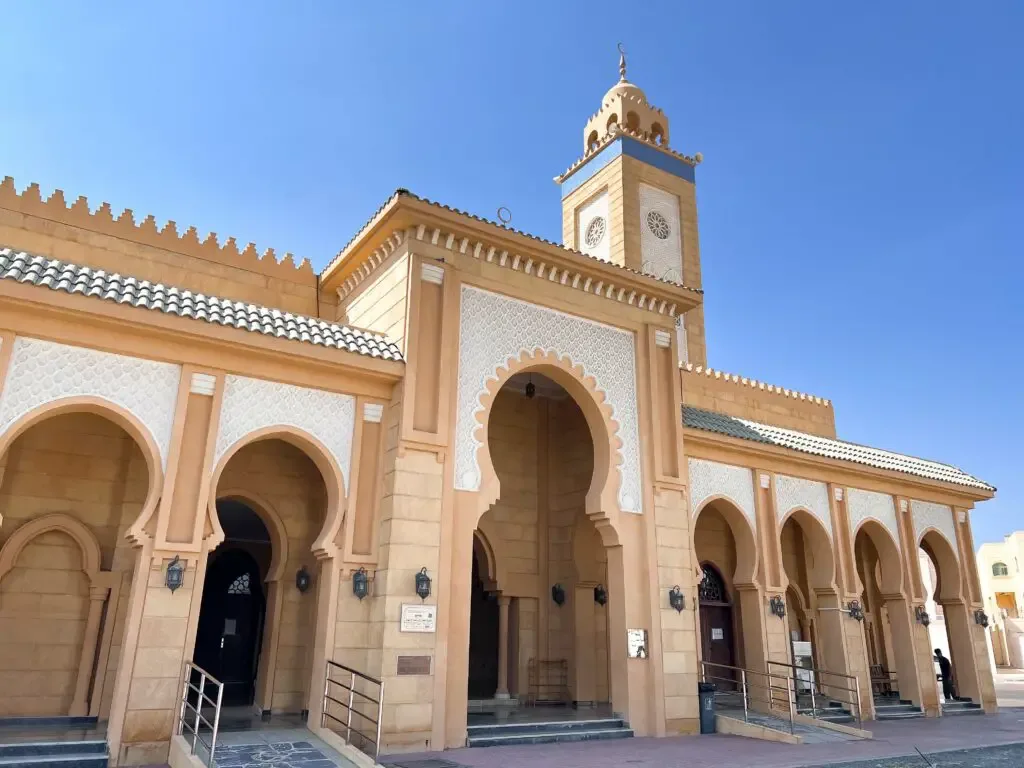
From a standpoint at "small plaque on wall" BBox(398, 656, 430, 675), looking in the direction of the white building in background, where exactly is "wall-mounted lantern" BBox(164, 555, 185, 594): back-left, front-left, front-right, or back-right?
back-left

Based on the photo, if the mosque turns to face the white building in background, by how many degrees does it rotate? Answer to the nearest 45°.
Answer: approximately 90° to its left

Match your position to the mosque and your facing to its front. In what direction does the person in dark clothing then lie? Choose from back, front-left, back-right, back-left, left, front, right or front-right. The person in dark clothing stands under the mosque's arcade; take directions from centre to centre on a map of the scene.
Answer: left

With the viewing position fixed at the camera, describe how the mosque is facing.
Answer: facing the viewer and to the right of the viewer

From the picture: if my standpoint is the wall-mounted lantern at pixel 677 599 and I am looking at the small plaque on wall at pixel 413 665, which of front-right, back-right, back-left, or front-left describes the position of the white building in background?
back-right
